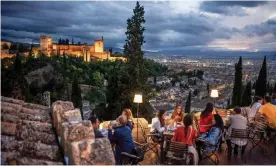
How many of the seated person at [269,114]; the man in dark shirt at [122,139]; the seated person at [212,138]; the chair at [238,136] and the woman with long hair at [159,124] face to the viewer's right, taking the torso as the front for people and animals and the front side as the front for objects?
1

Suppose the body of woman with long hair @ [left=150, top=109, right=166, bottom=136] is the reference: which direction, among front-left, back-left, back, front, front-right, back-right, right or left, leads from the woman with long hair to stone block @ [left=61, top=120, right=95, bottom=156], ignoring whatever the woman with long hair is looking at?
right

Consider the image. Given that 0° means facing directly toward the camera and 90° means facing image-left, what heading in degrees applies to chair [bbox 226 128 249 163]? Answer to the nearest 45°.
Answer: approximately 180°

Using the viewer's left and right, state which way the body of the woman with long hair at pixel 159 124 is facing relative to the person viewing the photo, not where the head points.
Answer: facing to the right of the viewer

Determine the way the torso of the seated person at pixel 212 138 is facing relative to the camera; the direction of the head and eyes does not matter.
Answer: to the viewer's left

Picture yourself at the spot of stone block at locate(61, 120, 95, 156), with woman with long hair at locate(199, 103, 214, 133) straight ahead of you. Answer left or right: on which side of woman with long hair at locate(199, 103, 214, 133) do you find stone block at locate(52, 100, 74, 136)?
left

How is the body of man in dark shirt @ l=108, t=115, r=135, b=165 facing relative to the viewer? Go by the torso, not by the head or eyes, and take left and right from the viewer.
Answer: facing away from the viewer and to the left of the viewer

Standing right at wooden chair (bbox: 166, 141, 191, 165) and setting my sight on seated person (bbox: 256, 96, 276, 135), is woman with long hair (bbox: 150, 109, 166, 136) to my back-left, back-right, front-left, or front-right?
front-left

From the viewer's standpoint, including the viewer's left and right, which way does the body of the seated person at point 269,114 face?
facing away from the viewer and to the left of the viewer
